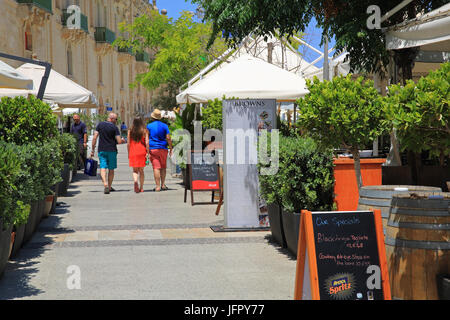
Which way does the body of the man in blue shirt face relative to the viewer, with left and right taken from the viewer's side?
facing away from the viewer

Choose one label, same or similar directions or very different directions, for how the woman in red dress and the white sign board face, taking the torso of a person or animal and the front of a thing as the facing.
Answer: very different directions

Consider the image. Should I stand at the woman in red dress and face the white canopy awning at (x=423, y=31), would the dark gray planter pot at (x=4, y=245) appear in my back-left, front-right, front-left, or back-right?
front-right

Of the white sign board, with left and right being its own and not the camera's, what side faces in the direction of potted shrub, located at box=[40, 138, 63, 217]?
right

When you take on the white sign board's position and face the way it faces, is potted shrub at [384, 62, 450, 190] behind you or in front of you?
in front

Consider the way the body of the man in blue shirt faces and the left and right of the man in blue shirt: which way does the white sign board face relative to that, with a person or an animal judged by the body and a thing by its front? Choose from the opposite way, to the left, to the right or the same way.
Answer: the opposite way

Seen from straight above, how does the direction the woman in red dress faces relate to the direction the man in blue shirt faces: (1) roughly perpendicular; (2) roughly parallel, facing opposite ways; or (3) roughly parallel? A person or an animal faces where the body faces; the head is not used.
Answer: roughly parallel

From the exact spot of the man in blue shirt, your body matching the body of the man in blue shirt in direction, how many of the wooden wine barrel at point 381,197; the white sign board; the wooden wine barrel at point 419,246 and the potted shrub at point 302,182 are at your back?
4

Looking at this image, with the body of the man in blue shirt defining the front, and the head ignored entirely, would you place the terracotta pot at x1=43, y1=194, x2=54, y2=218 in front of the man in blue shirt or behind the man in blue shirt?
behind

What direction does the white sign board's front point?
toward the camera

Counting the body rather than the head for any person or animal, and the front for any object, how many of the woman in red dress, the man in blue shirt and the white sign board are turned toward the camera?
1

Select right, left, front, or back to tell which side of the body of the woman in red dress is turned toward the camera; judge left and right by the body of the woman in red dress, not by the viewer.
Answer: back

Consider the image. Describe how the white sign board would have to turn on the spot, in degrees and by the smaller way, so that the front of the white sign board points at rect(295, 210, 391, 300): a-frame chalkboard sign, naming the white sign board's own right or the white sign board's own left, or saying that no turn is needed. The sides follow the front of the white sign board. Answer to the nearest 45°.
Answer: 0° — it already faces it
